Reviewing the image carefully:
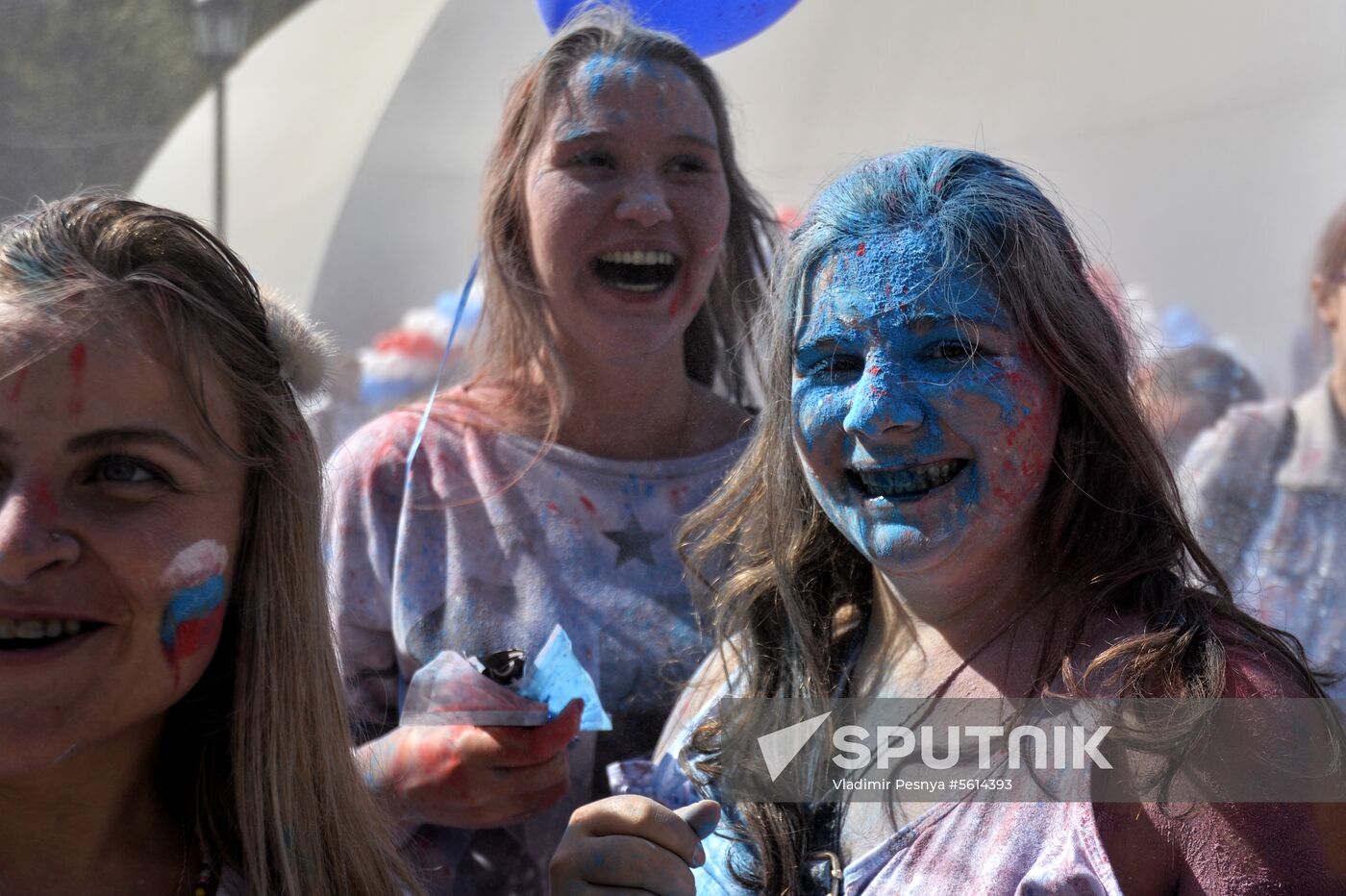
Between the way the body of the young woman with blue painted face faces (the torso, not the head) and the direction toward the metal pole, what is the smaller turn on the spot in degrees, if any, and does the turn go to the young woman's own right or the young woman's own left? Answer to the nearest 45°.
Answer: approximately 90° to the young woman's own right

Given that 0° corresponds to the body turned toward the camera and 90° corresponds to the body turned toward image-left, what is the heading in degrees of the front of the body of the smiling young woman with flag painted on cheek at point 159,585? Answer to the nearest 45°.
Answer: approximately 45°

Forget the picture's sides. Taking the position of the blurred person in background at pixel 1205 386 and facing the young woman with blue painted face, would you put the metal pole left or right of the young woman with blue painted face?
right

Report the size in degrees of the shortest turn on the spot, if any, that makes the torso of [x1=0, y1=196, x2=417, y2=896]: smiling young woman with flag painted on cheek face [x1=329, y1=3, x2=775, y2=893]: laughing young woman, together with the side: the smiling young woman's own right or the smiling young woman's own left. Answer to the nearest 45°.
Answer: approximately 180°
